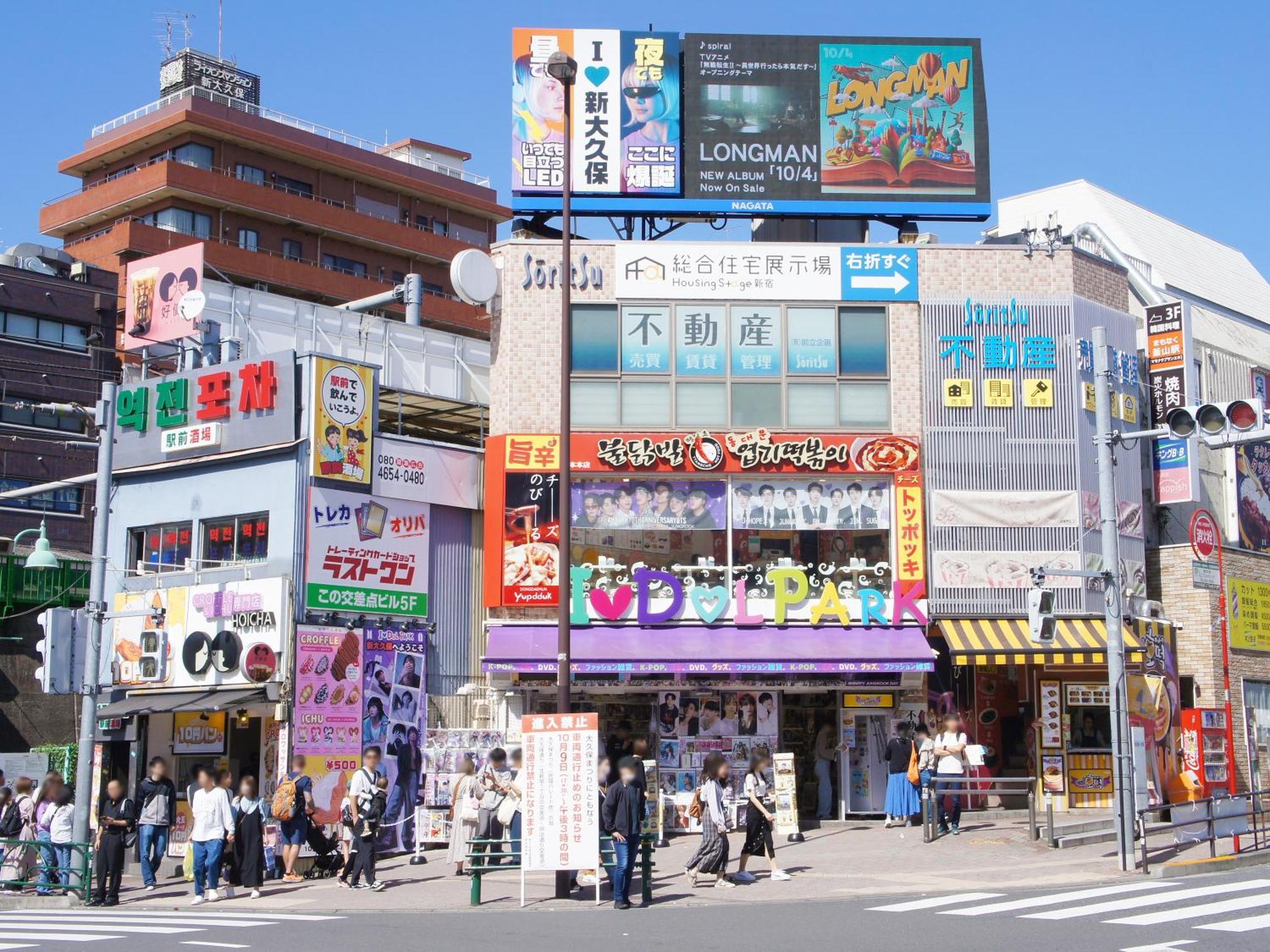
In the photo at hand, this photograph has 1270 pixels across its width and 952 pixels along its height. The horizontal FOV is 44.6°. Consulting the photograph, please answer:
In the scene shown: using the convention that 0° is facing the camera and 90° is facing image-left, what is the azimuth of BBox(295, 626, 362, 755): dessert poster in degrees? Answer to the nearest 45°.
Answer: approximately 0°

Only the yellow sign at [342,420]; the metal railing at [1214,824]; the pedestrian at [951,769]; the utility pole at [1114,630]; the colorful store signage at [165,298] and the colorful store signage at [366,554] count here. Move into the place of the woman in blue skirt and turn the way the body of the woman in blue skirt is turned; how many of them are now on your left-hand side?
3

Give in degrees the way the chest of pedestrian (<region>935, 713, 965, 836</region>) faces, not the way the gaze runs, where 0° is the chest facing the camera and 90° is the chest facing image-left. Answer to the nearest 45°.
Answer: approximately 0°
